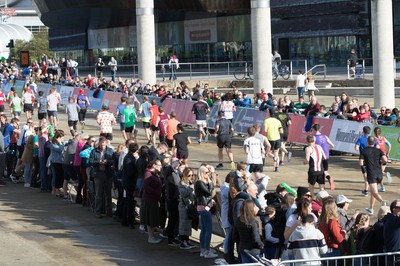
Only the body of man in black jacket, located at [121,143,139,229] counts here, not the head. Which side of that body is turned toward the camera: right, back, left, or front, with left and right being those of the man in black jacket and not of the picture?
right

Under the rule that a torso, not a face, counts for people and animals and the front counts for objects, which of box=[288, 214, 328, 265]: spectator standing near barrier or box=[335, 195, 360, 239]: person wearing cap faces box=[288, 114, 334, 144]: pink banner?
the spectator standing near barrier

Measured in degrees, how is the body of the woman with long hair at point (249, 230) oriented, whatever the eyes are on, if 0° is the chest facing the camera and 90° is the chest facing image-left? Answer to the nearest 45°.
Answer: approximately 225°

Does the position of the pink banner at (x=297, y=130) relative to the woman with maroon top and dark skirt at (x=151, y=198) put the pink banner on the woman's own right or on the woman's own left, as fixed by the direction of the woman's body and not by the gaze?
on the woman's own left

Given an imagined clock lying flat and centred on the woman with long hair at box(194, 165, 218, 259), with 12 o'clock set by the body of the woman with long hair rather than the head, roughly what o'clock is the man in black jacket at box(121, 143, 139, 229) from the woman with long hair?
The man in black jacket is roughly at 8 o'clock from the woman with long hair.

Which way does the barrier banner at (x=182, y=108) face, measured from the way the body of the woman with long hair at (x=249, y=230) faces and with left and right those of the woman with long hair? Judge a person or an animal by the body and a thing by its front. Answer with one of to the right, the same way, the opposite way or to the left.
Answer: the opposite way

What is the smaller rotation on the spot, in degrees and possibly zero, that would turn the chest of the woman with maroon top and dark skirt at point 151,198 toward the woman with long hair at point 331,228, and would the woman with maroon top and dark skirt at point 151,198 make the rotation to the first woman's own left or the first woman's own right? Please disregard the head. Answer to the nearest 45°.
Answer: approximately 45° to the first woman's own right

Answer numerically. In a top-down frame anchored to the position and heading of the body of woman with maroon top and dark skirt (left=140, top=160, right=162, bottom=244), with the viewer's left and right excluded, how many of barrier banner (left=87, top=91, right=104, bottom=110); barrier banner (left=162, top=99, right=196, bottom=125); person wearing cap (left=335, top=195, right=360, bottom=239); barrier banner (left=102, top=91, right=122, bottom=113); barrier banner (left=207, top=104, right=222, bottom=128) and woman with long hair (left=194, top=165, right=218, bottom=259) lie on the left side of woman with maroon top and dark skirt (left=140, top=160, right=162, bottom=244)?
4

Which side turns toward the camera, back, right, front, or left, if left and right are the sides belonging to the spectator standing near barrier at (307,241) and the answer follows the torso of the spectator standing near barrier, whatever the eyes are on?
back

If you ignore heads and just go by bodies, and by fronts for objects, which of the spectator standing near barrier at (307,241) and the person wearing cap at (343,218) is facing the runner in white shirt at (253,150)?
the spectator standing near barrier

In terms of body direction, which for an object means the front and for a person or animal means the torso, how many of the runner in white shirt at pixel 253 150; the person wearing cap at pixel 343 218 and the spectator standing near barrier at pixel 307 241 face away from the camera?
2

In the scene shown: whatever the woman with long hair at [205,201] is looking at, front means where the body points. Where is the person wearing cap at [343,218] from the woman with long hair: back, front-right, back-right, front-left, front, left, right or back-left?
front-right
